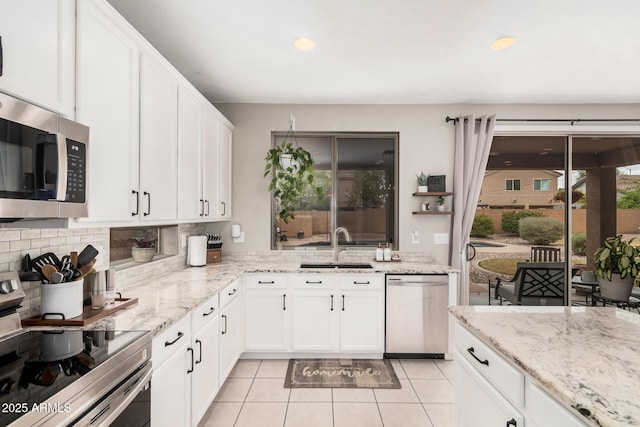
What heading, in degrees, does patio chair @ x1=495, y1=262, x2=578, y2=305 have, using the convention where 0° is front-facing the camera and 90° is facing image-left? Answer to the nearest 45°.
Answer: approximately 135°

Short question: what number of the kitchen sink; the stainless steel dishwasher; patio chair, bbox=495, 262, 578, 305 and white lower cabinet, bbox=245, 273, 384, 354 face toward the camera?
3

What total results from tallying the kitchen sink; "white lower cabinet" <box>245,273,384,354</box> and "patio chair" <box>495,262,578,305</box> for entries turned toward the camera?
2

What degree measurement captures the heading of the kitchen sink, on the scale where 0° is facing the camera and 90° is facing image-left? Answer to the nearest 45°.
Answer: approximately 0°

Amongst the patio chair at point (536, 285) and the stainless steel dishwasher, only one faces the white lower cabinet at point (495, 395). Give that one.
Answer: the stainless steel dishwasher

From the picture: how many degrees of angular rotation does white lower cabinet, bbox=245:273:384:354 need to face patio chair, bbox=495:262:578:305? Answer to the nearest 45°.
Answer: approximately 90° to its left

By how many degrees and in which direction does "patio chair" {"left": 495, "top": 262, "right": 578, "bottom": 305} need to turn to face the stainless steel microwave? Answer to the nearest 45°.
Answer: approximately 135° to its left

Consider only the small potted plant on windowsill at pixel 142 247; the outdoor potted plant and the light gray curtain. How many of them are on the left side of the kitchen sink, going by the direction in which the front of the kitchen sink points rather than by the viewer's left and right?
2

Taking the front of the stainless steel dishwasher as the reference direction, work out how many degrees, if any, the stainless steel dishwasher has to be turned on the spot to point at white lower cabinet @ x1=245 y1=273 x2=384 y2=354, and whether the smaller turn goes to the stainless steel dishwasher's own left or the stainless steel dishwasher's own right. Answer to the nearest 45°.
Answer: approximately 90° to the stainless steel dishwasher's own right
